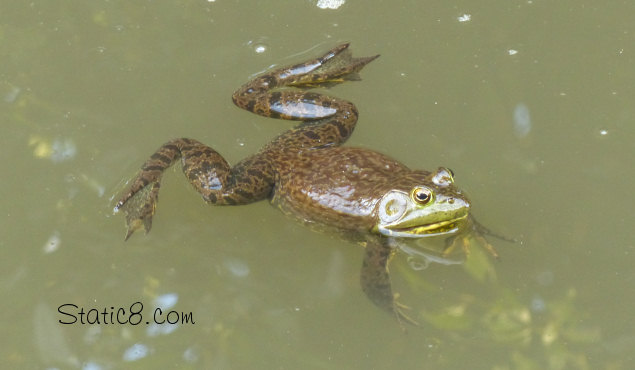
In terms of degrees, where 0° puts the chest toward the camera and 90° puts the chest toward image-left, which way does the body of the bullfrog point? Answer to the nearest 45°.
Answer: approximately 315°
